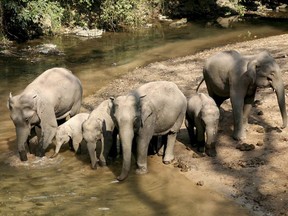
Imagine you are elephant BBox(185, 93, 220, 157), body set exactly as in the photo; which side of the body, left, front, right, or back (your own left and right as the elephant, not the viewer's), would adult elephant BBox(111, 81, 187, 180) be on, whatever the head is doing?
right

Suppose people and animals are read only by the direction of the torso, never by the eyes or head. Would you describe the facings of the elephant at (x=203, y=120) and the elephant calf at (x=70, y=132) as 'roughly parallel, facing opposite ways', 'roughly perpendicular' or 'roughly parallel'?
roughly perpendicular

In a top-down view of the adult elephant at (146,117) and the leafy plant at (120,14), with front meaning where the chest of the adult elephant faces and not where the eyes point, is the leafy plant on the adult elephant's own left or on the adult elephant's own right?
on the adult elephant's own right

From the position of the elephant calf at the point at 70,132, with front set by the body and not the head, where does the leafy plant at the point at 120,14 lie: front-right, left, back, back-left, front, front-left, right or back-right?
back-right

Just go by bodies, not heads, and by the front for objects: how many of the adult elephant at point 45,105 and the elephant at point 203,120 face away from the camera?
0

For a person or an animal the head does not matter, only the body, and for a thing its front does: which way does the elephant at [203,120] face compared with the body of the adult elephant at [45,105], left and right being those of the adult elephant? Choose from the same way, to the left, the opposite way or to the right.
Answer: to the left

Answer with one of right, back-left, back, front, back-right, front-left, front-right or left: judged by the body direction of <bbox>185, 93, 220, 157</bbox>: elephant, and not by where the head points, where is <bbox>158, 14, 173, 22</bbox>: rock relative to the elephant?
back-left

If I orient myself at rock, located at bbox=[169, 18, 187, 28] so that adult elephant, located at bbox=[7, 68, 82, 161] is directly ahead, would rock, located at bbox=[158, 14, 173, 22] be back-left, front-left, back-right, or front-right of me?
back-right

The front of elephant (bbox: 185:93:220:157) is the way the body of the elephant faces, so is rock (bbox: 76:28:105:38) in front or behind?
behind

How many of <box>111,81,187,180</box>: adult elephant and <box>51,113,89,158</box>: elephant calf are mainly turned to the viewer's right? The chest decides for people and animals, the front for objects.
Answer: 0

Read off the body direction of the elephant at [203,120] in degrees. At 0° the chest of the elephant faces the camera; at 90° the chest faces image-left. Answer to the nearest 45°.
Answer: approximately 315°
